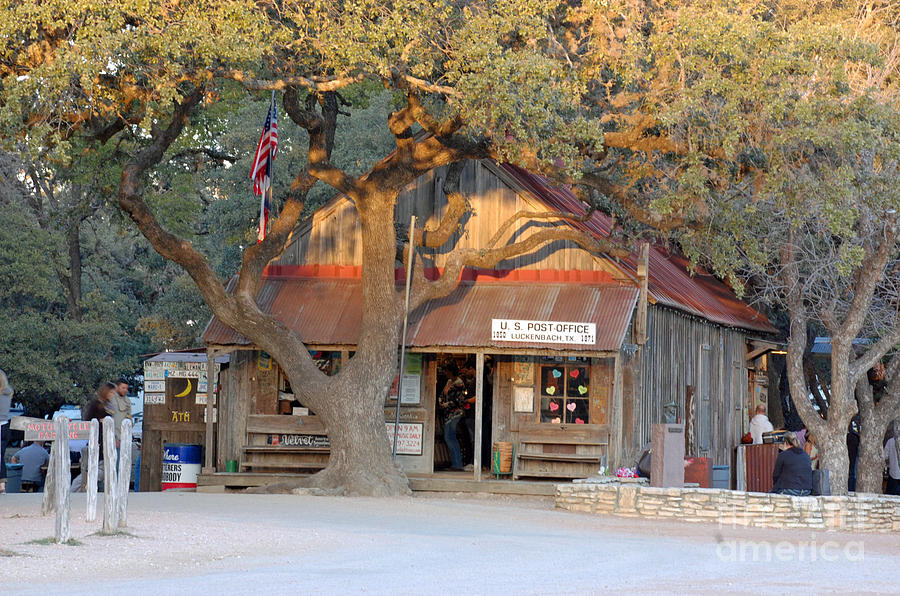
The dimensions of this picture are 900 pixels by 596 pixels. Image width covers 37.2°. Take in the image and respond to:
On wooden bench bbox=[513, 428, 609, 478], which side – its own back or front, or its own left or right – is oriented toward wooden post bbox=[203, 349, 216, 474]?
right

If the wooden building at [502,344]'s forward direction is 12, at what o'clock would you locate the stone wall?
The stone wall is roughly at 11 o'clock from the wooden building.

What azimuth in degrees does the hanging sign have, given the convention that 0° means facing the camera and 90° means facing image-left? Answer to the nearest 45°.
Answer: approximately 0°

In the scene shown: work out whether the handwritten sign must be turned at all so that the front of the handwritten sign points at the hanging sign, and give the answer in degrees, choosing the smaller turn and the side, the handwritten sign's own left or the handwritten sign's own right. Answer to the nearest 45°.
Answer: approximately 135° to the handwritten sign's own left

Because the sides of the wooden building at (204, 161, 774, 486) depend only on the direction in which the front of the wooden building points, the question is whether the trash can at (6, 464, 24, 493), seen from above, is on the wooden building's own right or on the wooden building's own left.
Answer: on the wooden building's own right

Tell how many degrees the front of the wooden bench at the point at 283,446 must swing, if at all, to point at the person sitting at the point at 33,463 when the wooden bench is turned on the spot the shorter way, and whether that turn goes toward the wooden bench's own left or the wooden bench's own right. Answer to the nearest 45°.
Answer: approximately 90° to the wooden bench's own right

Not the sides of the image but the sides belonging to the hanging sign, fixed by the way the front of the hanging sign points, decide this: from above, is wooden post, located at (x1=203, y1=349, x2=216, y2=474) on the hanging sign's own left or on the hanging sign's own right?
on the hanging sign's own right
